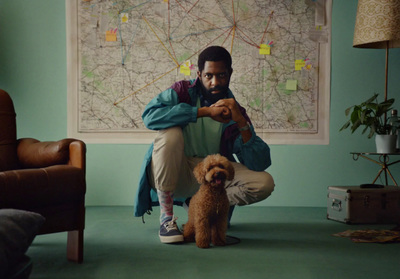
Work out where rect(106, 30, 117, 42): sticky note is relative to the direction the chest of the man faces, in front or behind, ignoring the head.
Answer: behind

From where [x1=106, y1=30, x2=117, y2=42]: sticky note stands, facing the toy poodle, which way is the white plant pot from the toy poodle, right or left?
left

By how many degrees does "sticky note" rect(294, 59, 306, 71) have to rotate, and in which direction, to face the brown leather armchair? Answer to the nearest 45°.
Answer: approximately 45° to its right

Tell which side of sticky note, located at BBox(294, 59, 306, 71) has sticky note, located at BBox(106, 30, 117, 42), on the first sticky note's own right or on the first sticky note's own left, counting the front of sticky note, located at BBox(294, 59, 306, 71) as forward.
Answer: on the first sticky note's own right

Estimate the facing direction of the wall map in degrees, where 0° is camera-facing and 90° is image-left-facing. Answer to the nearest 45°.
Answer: approximately 0°

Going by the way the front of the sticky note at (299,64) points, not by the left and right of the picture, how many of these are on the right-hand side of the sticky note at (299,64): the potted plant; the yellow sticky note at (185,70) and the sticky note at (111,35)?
2
